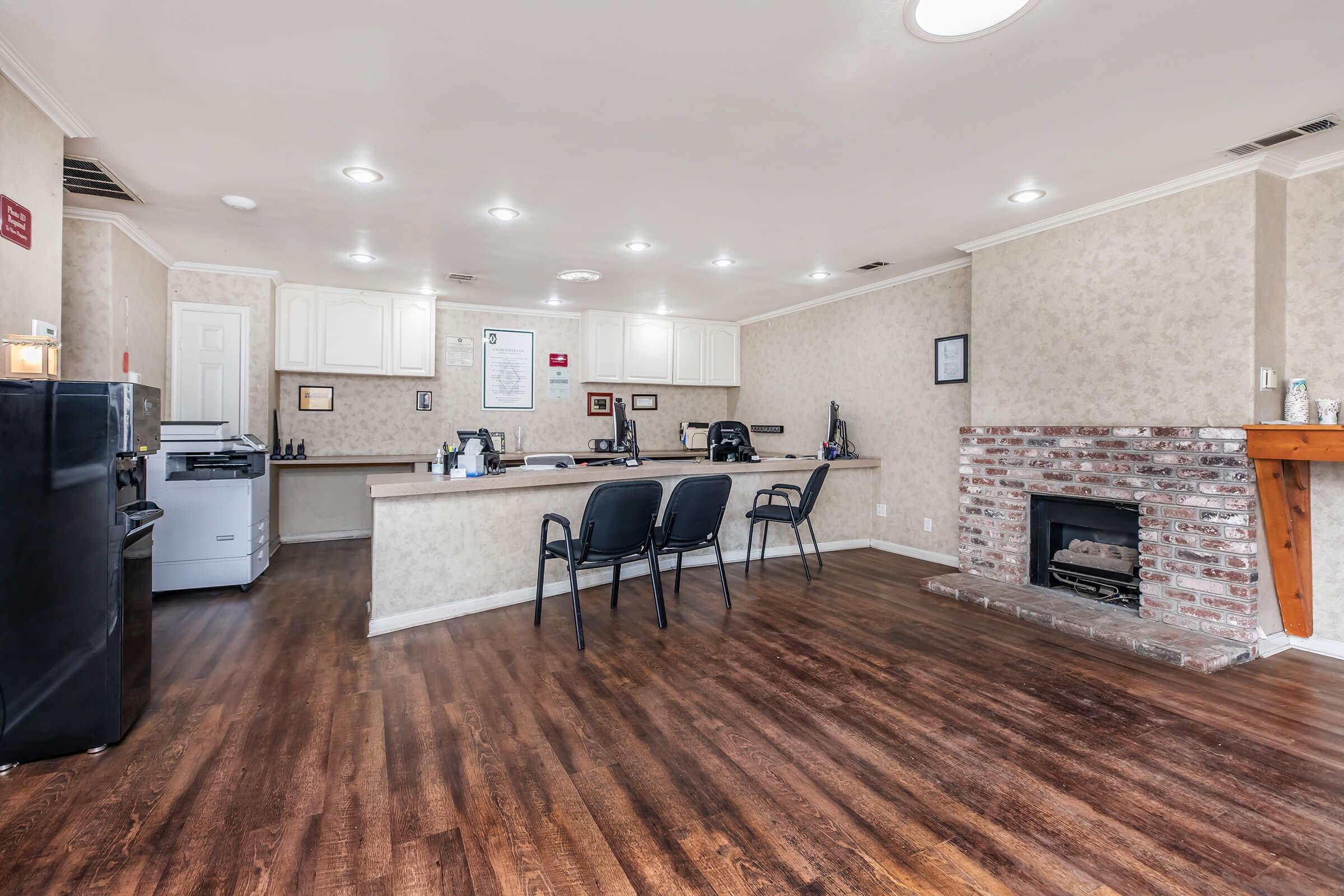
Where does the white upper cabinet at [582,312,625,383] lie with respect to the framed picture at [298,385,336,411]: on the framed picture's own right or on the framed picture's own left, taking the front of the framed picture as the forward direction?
on the framed picture's own left

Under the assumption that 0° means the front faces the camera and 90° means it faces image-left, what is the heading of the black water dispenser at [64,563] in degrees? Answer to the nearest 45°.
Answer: approximately 315°

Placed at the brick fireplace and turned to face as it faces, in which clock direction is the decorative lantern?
The decorative lantern is roughly at 12 o'clock from the brick fireplace.

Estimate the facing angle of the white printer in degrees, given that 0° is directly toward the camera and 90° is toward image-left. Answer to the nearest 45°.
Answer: approximately 270°

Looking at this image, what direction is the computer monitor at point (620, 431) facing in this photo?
to the viewer's left

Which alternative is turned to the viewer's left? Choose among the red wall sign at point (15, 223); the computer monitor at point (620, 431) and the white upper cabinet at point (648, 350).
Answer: the computer monitor
